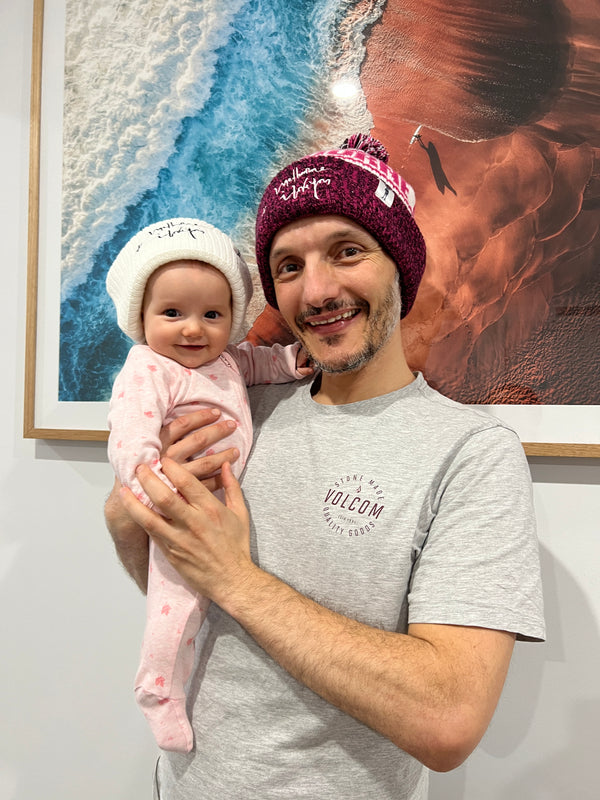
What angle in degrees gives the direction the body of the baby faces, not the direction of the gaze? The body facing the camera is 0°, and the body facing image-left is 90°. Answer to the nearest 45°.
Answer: approximately 315°

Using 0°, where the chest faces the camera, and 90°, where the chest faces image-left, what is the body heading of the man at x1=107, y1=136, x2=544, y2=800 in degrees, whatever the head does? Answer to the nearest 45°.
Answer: approximately 45°
